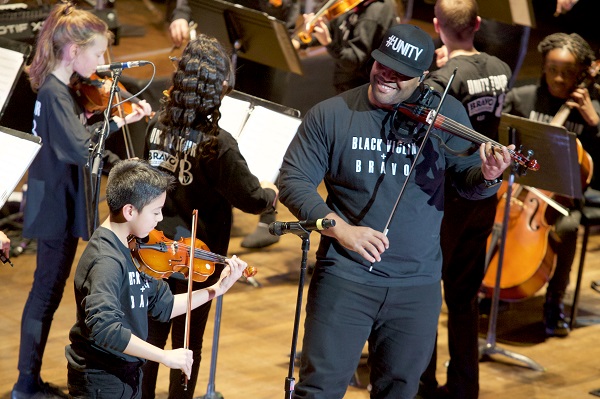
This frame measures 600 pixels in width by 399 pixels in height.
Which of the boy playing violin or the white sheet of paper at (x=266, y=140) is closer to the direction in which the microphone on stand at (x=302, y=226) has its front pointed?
the boy playing violin

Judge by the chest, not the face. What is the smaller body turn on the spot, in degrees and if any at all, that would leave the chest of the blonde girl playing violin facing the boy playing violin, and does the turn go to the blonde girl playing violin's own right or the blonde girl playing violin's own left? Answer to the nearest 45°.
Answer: approximately 90° to the blonde girl playing violin's own right

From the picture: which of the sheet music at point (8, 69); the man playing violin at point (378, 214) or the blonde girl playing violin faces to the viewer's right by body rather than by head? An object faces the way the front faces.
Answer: the blonde girl playing violin

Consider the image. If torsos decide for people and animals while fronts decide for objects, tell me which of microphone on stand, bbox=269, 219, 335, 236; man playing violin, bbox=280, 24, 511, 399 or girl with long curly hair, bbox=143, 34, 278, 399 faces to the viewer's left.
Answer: the microphone on stand

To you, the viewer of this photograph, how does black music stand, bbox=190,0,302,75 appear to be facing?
facing away from the viewer and to the right of the viewer

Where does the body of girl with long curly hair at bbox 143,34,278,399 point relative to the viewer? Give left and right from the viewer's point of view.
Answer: facing away from the viewer and to the right of the viewer

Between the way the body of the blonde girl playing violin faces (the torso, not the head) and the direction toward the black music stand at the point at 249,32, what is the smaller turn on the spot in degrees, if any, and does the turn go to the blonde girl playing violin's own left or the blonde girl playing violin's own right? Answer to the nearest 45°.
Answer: approximately 45° to the blonde girl playing violin's own left

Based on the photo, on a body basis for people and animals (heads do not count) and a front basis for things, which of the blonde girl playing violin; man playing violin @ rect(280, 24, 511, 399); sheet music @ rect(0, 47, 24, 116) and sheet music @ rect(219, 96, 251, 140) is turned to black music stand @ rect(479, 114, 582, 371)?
the blonde girl playing violin

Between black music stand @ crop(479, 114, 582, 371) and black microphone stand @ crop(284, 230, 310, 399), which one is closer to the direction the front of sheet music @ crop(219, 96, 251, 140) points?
the black microphone stand

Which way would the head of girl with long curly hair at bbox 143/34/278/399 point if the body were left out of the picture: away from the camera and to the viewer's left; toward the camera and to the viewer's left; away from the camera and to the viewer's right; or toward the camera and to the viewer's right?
away from the camera and to the viewer's right

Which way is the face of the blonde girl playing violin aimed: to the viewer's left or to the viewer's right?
to the viewer's right

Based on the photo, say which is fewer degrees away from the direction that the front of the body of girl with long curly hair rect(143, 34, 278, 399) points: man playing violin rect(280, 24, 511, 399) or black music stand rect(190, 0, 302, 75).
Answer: the black music stand

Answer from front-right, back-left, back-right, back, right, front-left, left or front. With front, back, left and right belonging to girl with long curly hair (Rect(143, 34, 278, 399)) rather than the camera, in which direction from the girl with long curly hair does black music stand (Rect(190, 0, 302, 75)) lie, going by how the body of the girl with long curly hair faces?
front-left
